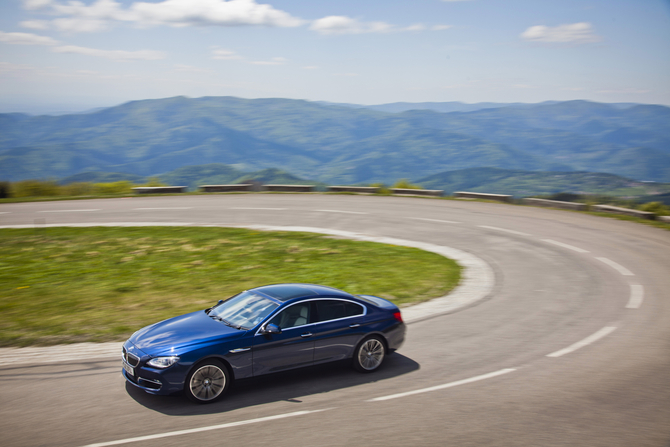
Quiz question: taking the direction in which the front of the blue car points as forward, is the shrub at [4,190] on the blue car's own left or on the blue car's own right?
on the blue car's own right

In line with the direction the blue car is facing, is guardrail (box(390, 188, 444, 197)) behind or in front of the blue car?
behind

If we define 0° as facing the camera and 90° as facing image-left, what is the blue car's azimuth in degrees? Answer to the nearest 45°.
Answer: approximately 45°

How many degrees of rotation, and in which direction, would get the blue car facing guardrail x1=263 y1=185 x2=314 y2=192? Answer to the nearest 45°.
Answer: approximately 135° to its right

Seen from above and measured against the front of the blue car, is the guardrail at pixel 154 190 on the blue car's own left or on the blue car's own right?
on the blue car's own right

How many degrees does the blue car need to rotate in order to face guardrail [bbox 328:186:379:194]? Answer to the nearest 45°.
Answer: approximately 135° to its right
